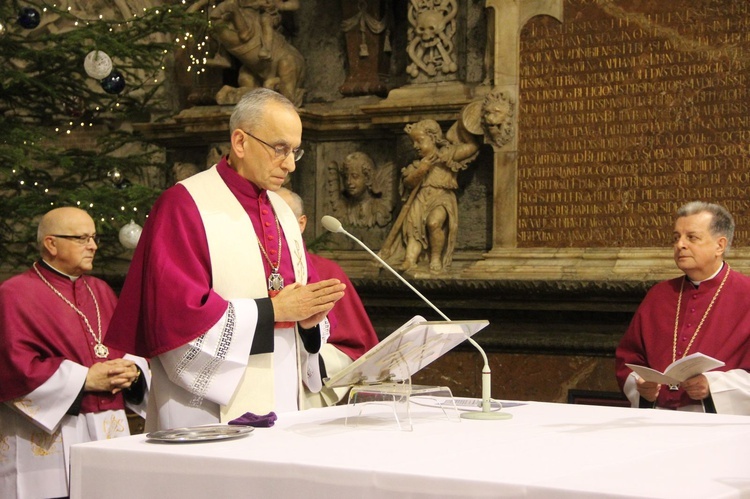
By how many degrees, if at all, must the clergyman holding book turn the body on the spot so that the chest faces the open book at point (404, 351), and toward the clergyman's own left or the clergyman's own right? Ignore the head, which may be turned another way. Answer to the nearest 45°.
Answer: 0° — they already face it

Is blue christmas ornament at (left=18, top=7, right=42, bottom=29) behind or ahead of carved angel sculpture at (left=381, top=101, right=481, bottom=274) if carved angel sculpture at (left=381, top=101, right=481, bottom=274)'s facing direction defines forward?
ahead

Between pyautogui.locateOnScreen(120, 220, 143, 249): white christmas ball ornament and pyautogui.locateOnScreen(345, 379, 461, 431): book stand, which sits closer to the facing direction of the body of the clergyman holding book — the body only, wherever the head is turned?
the book stand

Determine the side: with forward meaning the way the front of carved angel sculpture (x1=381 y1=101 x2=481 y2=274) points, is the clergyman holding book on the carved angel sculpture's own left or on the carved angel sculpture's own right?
on the carved angel sculpture's own left

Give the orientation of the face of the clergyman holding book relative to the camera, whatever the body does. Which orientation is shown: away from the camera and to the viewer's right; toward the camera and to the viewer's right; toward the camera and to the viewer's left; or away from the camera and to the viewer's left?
toward the camera and to the viewer's left

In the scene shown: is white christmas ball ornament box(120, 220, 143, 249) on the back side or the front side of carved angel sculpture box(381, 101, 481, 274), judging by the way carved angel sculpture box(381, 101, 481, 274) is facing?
on the front side

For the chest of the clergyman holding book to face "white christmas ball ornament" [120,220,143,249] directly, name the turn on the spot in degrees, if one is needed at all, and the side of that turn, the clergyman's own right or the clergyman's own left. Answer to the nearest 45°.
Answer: approximately 45° to the clergyman's own right

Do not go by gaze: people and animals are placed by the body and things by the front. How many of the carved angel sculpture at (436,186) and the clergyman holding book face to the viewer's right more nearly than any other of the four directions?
0

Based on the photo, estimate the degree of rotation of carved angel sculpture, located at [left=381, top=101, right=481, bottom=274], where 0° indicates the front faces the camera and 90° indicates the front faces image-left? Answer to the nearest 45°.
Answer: approximately 45°

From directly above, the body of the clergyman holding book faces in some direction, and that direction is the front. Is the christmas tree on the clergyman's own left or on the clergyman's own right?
on the clergyman's own right

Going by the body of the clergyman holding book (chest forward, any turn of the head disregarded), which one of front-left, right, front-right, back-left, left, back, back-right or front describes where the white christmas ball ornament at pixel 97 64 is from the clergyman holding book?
front-right

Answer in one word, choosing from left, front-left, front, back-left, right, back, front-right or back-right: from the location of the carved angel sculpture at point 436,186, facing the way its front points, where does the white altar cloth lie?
front-left
